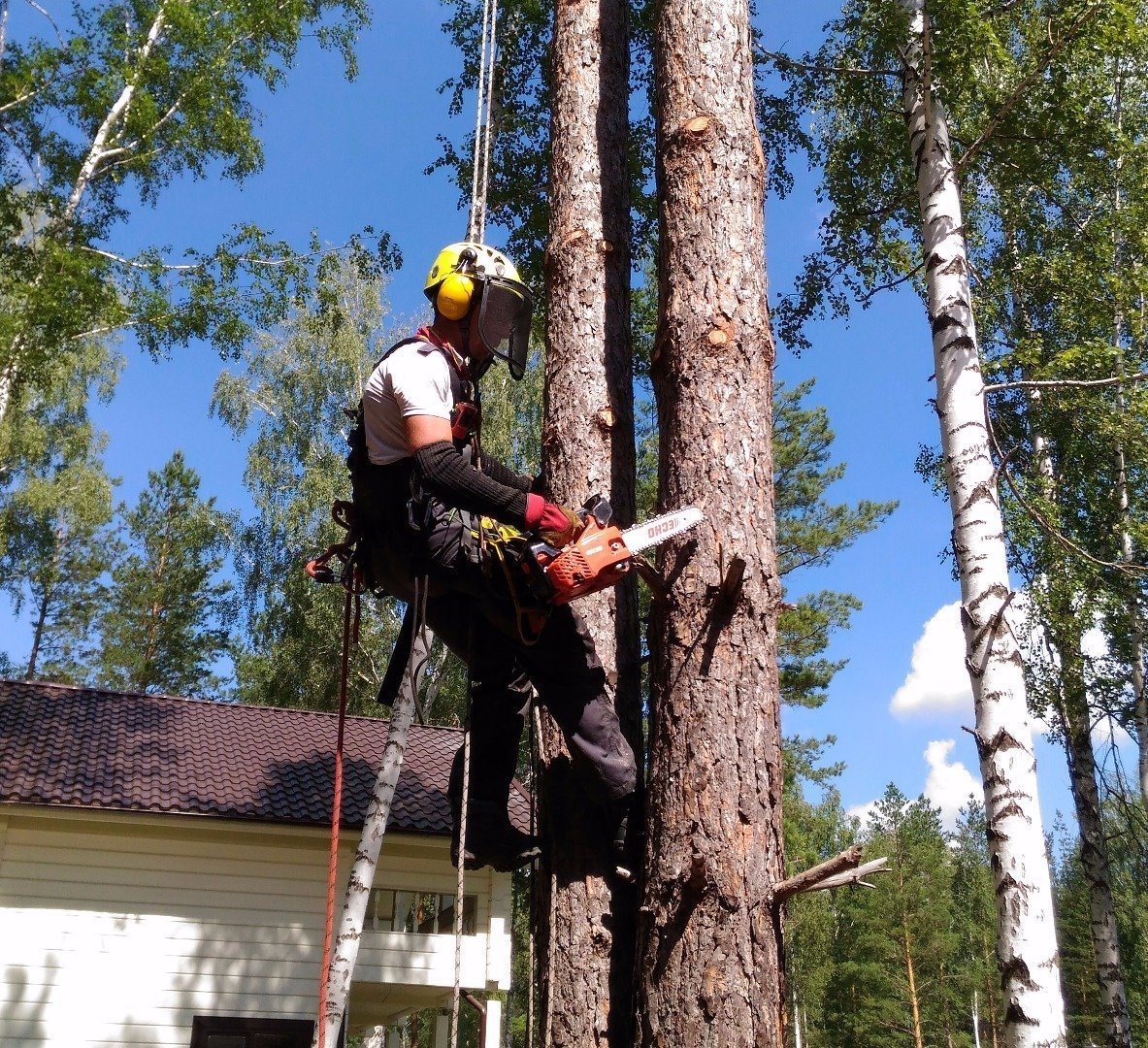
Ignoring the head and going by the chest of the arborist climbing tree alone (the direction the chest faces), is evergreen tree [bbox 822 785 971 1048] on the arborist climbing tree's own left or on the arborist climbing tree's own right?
on the arborist climbing tree's own left

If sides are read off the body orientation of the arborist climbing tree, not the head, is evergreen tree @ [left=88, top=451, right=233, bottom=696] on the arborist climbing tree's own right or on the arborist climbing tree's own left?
on the arborist climbing tree's own left

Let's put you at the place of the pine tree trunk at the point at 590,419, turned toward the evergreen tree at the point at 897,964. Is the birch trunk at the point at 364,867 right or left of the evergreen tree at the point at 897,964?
left

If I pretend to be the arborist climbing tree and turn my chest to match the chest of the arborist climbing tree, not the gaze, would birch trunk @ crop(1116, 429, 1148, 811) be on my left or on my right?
on my left

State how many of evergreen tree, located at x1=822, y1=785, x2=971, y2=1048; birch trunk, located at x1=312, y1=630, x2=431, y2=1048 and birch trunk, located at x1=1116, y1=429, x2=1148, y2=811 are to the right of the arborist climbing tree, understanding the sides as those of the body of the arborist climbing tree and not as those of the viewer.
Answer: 0

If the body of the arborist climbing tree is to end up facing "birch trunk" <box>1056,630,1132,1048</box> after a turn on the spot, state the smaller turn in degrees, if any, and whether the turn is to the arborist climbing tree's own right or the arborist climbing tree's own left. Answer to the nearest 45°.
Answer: approximately 45° to the arborist climbing tree's own left

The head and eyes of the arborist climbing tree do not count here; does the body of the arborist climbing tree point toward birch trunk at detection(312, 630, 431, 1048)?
no

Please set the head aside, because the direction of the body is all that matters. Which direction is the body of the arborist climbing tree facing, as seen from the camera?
to the viewer's right

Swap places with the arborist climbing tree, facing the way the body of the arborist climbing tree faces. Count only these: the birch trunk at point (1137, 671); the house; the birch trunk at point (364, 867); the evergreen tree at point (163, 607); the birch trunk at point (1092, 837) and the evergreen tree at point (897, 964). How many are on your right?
0

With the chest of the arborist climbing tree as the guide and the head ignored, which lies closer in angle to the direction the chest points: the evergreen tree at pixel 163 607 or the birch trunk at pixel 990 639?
the birch trunk
